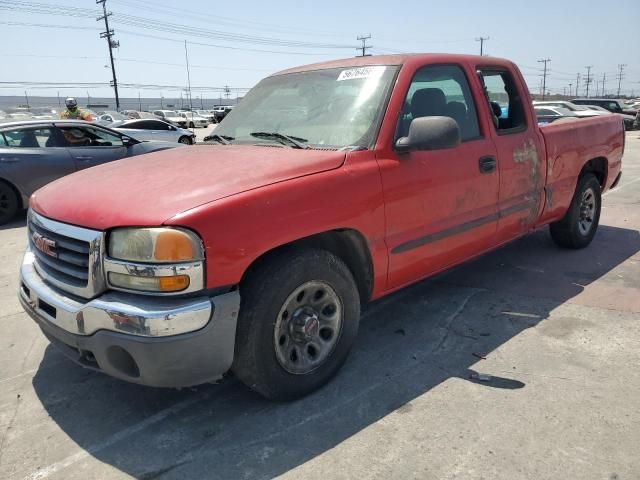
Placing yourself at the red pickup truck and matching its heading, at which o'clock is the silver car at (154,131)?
The silver car is roughly at 4 o'clock from the red pickup truck.

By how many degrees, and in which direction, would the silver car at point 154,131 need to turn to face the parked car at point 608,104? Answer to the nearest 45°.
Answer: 0° — it already faces it

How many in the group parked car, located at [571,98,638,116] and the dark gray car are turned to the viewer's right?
2

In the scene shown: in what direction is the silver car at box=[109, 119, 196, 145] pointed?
to the viewer's right

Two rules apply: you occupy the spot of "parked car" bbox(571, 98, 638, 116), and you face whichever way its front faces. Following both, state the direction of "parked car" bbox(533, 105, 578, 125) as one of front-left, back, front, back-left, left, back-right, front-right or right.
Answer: right

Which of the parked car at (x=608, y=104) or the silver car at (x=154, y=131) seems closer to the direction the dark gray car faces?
the parked car

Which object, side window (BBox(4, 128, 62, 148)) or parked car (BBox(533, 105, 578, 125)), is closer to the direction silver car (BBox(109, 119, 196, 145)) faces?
the parked car

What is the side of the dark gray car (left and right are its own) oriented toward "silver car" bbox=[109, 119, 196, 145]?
left

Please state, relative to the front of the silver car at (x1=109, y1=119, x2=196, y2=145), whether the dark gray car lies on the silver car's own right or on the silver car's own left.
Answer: on the silver car's own right

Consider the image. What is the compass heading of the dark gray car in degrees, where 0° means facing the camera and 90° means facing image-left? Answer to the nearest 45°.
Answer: approximately 270°

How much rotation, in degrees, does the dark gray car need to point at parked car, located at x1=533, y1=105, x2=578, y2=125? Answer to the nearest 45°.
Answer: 0° — it already faces it
